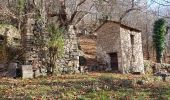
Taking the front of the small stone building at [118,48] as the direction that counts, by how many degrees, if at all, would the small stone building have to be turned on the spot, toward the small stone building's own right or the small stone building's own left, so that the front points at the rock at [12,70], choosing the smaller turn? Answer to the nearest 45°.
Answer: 0° — it already faces it

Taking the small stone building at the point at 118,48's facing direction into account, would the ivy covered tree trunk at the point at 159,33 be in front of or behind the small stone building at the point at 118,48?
behind

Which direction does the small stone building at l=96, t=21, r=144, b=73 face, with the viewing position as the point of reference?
facing the viewer and to the left of the viewer

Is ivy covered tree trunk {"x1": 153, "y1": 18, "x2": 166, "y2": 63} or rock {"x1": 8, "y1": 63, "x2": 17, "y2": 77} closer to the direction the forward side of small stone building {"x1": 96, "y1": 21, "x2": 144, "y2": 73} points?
the rock

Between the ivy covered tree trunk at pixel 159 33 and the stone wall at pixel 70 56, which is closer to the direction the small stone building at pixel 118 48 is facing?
the stone wall
